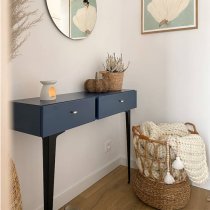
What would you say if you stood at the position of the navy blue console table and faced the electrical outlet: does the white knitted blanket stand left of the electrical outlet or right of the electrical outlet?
right

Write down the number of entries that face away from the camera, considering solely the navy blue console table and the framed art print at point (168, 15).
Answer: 0

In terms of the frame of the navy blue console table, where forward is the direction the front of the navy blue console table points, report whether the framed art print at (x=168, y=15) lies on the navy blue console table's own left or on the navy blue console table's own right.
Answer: on the navy blue console table's own left

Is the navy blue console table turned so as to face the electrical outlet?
no

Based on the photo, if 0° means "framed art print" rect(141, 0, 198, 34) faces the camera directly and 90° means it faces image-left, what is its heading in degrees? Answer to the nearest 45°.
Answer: approximately 45°

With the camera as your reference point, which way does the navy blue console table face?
facing the viewer and to the right of the viewer
